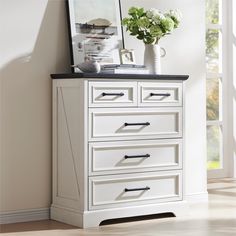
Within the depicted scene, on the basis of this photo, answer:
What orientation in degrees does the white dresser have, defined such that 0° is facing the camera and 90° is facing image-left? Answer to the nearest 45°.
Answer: approximately 315°
